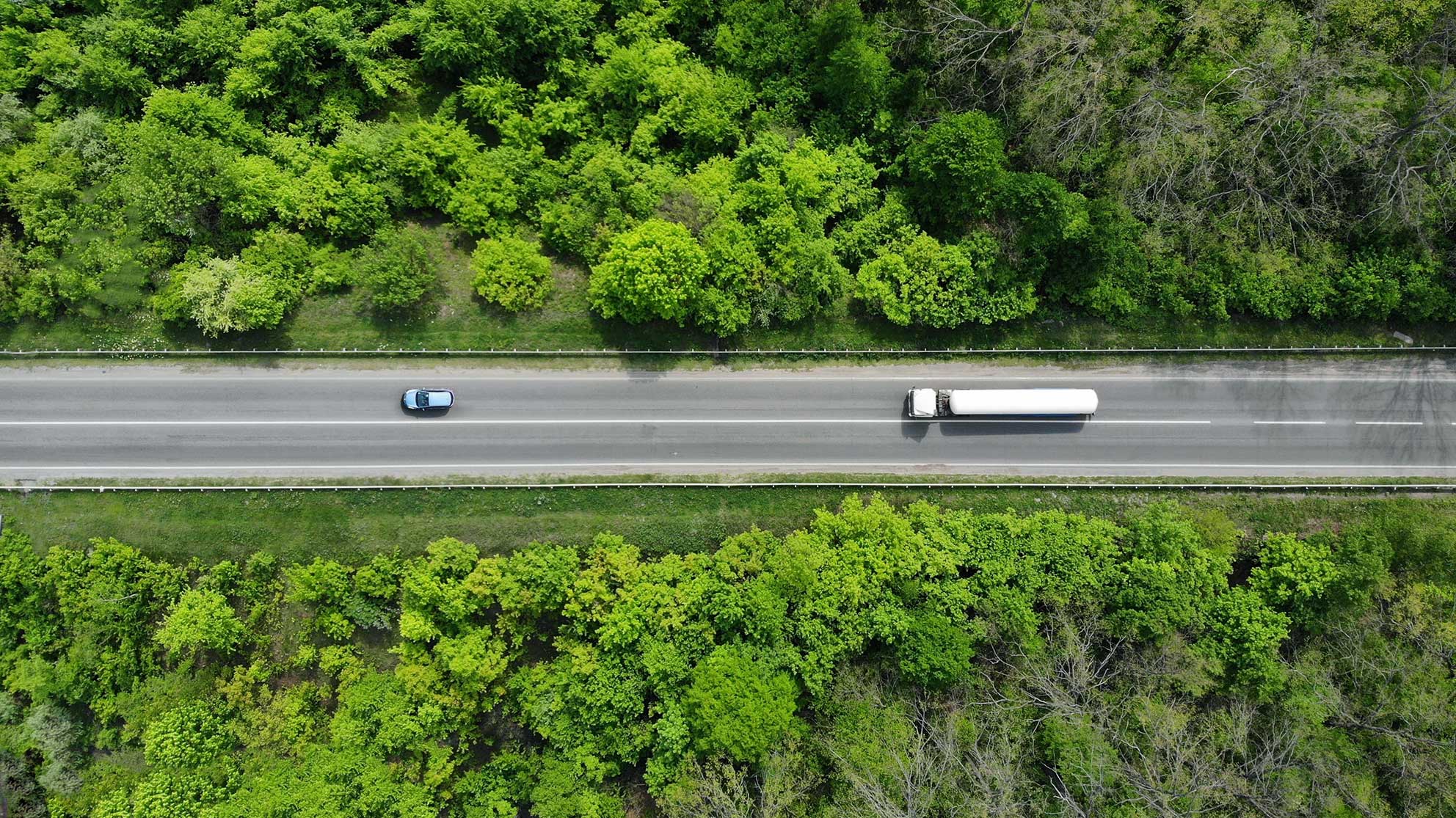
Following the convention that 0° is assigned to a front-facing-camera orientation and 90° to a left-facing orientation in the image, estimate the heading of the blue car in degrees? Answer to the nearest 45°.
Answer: approximately 90°

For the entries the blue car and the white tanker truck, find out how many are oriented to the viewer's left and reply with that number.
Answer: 2

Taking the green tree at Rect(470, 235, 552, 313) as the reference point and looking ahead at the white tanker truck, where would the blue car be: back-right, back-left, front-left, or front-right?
back-right

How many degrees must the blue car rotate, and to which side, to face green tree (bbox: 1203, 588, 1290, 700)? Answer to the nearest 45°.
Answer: approximately 135° to its left

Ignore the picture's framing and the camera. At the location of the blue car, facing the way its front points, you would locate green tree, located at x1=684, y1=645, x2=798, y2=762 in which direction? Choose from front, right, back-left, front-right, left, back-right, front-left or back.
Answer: back-left
